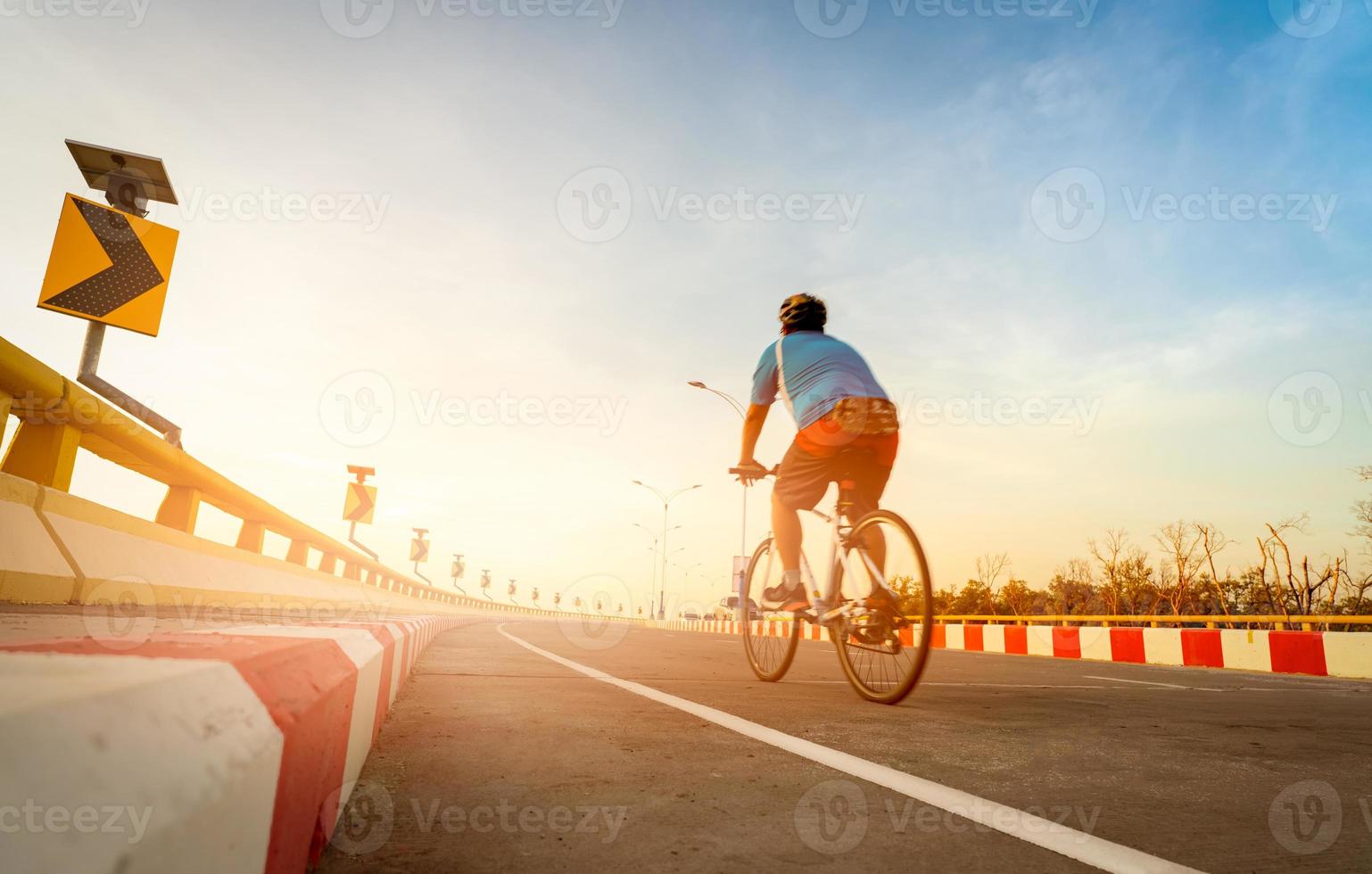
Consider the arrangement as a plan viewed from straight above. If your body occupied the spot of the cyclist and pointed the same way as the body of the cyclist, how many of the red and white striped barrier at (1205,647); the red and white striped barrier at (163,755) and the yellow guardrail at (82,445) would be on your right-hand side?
1

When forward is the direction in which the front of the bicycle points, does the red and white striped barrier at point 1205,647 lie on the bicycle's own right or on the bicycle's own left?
on the bicycle's own right

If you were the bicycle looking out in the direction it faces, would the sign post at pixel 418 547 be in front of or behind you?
in front

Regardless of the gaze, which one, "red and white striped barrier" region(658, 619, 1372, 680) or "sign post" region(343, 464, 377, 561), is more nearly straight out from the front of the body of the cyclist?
the sign post

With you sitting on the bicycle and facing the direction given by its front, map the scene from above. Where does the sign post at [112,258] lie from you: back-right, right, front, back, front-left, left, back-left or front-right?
front-left

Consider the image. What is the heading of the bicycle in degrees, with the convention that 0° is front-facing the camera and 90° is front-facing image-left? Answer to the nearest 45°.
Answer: approximately 135°

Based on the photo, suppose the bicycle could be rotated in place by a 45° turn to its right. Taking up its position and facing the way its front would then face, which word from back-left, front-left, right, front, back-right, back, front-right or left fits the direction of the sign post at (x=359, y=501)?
front-left

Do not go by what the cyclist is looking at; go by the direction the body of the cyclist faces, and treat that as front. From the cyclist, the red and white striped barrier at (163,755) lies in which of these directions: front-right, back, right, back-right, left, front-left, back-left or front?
back-left

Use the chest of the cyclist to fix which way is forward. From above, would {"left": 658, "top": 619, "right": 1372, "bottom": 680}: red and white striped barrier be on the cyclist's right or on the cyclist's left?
on the cyclist's right

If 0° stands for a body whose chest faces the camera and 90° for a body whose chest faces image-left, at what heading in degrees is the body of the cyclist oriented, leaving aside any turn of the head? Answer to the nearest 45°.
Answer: approximately 135°
